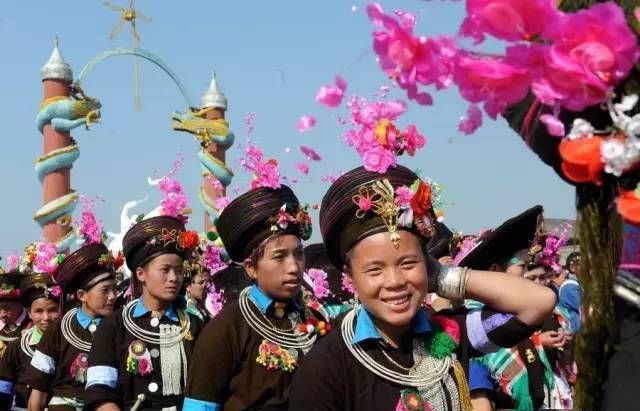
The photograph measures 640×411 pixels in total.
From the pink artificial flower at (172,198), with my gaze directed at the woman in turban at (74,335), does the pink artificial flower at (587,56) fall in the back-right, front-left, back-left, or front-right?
back-left

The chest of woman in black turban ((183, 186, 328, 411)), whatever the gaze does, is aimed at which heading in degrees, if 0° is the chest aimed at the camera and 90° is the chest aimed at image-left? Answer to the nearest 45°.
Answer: approximately 315°
